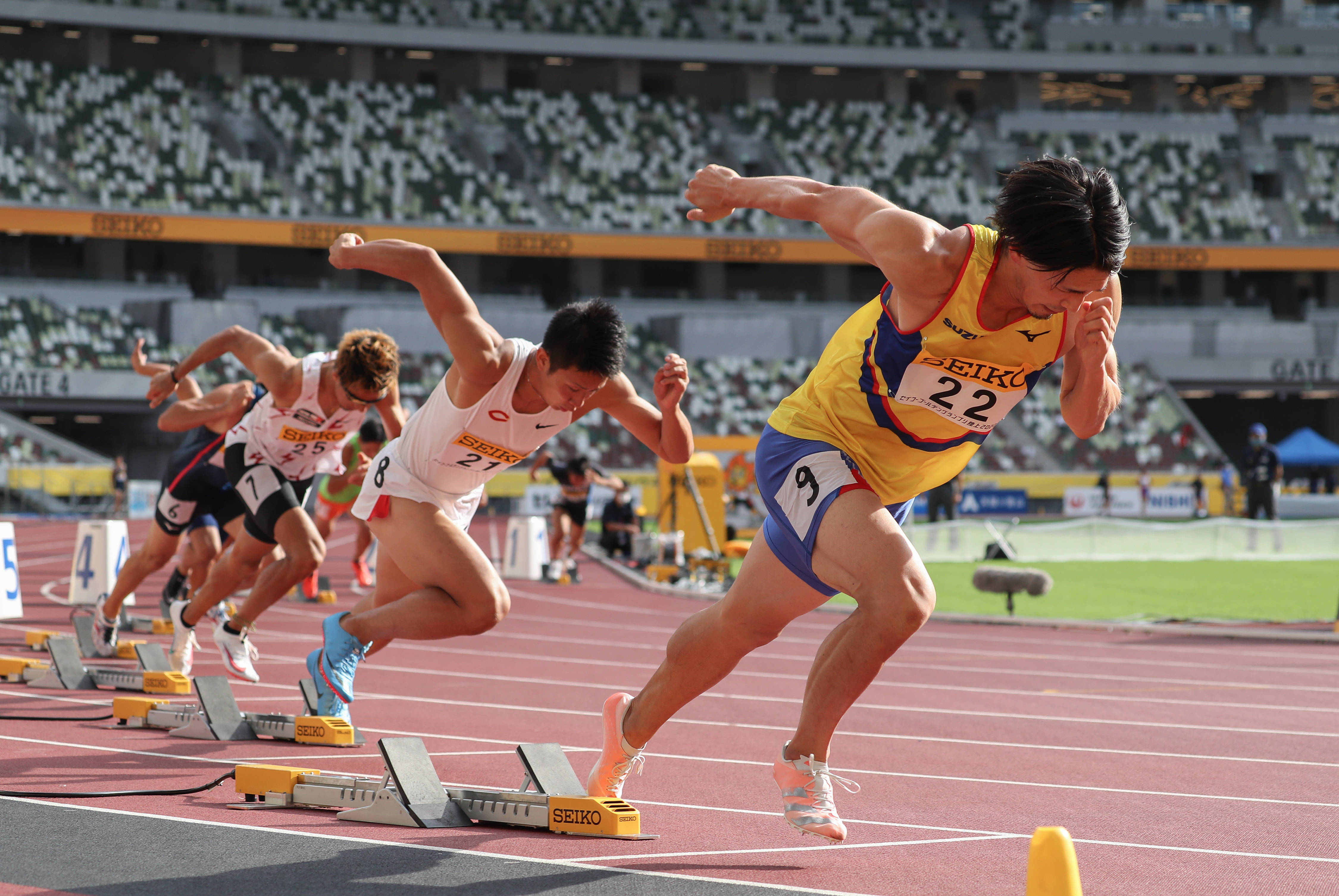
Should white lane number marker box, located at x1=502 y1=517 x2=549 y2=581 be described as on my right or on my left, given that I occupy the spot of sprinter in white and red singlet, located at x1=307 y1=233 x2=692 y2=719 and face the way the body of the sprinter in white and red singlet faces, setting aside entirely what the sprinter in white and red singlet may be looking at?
on my left

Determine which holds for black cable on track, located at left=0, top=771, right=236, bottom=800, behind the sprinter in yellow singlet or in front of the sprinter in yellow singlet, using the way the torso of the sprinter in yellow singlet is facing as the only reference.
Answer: behind

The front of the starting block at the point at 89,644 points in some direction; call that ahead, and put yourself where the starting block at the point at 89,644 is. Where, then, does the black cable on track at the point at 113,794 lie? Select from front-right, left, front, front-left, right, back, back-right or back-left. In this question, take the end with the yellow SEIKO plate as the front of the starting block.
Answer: right

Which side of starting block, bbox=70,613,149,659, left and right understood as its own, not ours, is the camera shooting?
right

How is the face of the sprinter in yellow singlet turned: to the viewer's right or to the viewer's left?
to the viewer's right

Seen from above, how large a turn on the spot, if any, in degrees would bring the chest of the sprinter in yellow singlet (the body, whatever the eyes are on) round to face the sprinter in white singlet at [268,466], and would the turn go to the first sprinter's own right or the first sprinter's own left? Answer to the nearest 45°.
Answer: approximately 180°

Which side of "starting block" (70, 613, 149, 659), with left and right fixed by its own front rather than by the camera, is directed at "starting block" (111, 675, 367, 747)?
right

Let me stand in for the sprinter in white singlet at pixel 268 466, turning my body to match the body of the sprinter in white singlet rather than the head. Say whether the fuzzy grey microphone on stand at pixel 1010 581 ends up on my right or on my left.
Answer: on my left

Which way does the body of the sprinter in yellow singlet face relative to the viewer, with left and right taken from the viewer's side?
facing the viewer and to the right of the viewer

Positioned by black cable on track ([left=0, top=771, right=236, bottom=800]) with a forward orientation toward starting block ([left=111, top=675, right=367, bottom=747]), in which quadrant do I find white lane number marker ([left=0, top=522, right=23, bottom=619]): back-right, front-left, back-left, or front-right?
front-left

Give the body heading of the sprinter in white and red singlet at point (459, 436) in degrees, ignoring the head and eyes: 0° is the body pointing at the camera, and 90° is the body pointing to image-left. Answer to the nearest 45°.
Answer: approximately 315°

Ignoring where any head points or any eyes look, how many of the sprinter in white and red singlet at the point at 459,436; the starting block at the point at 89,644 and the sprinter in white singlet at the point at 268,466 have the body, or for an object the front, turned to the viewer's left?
0
